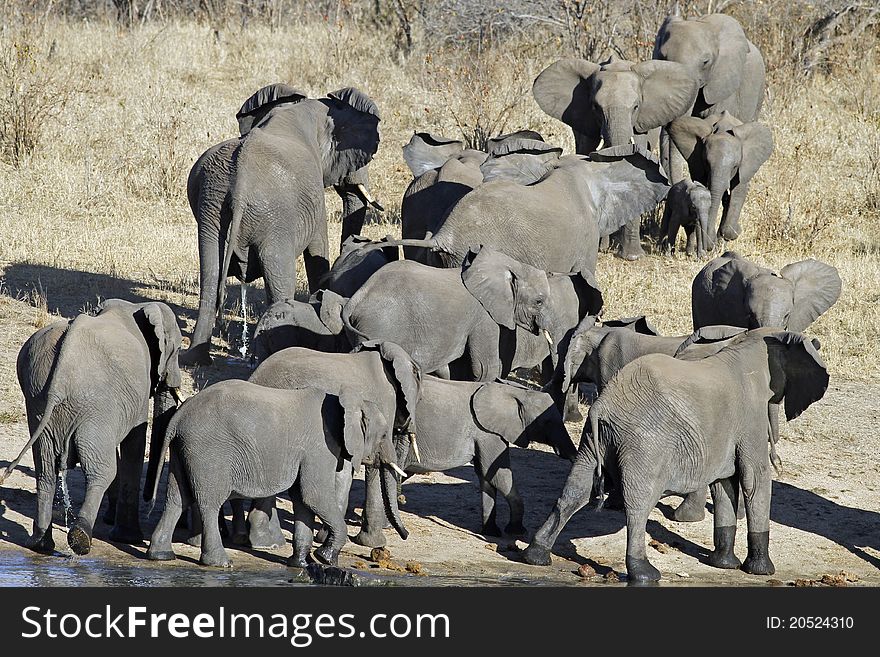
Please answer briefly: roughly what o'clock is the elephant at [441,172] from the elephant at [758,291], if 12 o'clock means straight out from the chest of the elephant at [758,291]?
the elephant at [441,172] is roughly at 4 o'clock from the elephant at [758,291].

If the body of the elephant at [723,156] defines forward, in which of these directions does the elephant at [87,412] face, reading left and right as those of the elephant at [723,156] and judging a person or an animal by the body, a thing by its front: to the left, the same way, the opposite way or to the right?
the opposite way

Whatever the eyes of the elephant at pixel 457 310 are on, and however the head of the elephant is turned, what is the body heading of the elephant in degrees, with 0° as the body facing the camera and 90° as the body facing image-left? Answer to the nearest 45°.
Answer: approximately 270°

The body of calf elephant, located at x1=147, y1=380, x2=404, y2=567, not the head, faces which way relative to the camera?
to the viewer's right

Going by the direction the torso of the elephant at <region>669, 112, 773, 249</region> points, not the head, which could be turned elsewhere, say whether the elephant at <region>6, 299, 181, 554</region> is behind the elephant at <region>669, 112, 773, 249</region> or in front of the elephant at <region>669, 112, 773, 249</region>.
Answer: in front

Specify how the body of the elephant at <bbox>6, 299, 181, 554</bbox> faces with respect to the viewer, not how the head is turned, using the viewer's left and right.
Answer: facing away from the viewer and to the right of the viewer

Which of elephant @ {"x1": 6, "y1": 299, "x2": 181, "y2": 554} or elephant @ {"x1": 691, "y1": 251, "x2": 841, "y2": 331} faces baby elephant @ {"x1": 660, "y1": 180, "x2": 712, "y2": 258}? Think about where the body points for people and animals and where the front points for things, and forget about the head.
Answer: elephant @ {"x1": 6, "y1": 299, "x2": 181, "y2": 554}

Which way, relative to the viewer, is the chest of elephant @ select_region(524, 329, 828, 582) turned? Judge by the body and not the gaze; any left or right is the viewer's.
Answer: facing away from the viewer and to the right of the viewer

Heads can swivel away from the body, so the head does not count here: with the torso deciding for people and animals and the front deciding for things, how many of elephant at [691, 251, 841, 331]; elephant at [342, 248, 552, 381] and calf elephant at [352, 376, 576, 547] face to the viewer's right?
2

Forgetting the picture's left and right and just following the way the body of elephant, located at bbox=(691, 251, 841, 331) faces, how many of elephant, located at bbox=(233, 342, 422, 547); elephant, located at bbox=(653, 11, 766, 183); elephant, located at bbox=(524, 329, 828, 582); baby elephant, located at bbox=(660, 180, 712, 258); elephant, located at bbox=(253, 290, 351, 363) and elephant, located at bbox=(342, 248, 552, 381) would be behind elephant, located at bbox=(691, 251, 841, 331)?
2

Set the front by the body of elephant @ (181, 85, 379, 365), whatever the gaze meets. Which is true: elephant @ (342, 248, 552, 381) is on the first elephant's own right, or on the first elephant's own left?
on the first elephant's own right

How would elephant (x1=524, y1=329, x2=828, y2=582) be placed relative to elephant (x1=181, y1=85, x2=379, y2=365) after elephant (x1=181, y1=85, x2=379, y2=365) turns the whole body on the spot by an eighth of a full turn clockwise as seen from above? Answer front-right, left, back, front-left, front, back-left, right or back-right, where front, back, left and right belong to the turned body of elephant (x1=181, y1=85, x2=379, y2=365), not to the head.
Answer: front-right
